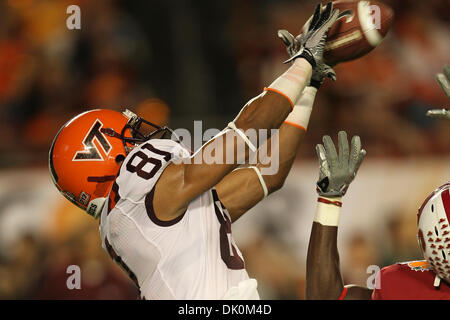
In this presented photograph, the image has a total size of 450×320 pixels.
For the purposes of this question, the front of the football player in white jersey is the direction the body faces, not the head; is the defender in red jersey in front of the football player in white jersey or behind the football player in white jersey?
in front

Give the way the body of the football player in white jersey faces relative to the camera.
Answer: to the viewer's right
